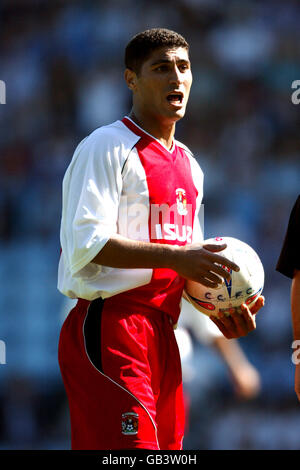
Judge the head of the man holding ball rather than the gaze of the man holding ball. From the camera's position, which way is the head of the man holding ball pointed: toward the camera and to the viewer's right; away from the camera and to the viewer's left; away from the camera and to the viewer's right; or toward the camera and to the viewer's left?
toward the camera and to the viewer's right

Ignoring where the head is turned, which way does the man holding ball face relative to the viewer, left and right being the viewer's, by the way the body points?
facing the viewer and to the right of the viewer

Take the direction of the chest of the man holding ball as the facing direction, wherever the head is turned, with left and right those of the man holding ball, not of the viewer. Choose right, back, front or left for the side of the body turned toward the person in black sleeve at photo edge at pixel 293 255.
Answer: left
